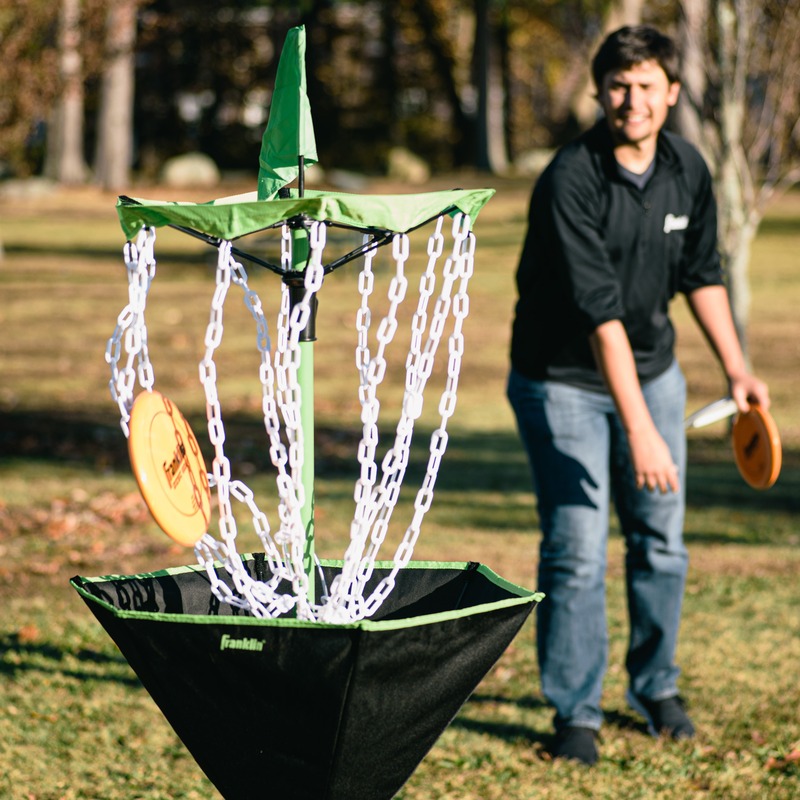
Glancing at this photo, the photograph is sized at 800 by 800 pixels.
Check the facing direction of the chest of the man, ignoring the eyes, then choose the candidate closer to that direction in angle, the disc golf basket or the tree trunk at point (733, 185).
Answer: the disc golf basket

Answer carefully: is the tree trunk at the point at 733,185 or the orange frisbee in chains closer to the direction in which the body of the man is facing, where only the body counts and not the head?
the orange frisbee in chains

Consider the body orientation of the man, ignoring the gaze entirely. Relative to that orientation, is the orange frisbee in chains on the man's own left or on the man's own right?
on the man's own right

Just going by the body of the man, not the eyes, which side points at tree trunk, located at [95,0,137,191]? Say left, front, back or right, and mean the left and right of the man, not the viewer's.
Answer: back

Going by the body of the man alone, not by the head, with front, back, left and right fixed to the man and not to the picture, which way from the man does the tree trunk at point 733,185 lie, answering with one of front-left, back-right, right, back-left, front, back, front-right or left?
back-left

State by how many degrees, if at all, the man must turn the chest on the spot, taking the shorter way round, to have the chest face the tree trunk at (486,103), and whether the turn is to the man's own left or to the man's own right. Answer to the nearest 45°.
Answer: approximately 135° to the man's own left

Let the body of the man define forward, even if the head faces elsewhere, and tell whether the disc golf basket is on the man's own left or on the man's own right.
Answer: on the man's own right

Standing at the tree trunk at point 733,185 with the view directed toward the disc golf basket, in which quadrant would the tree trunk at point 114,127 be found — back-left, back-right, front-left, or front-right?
back-right
